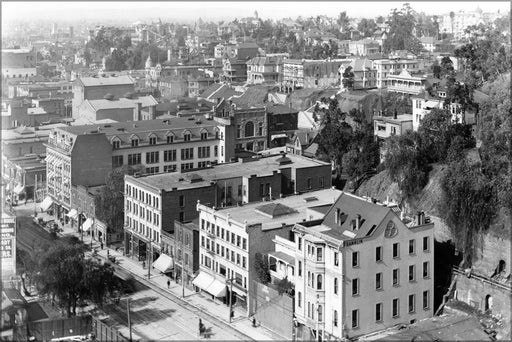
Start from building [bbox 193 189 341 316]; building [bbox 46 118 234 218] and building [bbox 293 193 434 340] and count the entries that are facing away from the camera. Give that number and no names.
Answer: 0

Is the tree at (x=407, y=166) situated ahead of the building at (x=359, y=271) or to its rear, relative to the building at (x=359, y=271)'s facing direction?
to the rear

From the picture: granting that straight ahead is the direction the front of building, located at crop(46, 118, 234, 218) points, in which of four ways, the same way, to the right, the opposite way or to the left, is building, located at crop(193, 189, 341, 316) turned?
the same way

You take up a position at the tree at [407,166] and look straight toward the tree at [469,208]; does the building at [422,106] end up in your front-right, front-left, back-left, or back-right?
back-left

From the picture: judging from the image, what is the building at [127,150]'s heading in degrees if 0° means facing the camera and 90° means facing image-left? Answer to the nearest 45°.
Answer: approximately 45°

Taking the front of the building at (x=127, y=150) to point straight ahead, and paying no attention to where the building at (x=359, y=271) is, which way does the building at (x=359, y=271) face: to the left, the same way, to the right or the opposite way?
the same way

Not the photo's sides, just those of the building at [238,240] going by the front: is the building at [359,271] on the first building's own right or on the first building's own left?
on the first building's own left

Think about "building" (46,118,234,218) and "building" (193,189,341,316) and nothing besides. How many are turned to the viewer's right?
0

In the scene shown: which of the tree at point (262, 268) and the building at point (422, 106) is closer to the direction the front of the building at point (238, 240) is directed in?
the tree

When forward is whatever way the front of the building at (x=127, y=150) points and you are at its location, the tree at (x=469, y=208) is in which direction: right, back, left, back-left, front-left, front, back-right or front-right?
left

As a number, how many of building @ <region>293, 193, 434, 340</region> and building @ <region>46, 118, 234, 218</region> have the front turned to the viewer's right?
0

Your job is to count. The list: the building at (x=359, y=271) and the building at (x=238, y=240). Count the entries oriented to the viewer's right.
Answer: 0

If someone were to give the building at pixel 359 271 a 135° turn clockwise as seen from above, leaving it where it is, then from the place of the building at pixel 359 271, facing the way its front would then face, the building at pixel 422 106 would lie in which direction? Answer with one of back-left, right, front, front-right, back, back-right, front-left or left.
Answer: front

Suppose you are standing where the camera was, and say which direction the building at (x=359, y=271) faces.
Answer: facing the viewer and to the left of the viewer

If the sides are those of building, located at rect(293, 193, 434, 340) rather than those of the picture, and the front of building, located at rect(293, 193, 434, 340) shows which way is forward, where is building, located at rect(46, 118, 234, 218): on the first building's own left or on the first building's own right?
on the first building's own right

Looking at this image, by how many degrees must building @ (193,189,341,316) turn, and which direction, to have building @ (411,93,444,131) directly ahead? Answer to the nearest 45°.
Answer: approximately 180°

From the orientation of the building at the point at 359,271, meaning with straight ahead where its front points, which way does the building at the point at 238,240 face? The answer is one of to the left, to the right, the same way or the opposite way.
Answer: the same way
